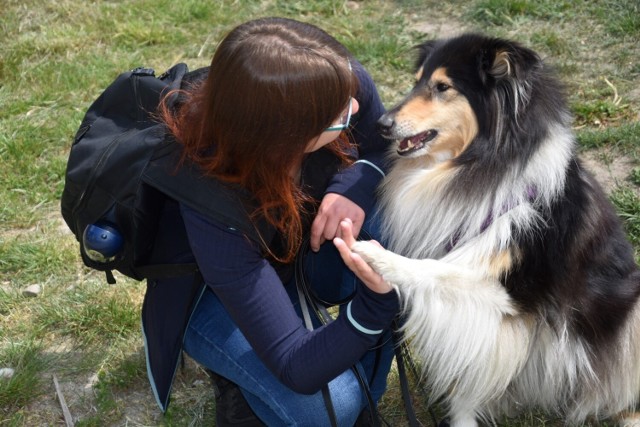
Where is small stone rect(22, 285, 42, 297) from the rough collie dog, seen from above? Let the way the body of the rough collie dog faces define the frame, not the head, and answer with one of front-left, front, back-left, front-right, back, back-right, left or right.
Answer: front-right

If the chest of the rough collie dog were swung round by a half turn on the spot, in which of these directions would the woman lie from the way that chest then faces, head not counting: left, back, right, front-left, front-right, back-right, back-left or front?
back

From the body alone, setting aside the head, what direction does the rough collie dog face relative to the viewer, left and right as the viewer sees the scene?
facing the viewer and to the left of the viewer

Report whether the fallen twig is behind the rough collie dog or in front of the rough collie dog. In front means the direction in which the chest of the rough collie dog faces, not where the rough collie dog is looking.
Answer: in front

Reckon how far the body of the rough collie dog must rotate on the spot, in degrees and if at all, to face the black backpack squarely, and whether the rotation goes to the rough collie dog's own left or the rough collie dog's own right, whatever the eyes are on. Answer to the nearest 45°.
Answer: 0° — it already faces it

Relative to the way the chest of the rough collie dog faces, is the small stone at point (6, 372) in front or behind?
in front

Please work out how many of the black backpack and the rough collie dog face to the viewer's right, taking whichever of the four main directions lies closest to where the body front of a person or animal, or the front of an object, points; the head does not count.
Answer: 0

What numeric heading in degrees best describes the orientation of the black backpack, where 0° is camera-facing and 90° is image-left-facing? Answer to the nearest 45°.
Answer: approximately 90°
